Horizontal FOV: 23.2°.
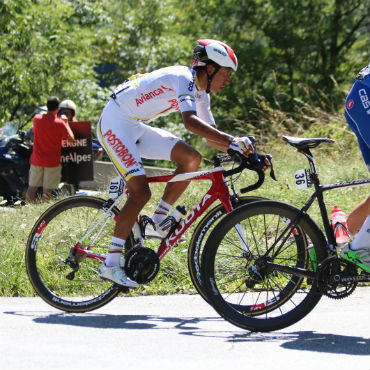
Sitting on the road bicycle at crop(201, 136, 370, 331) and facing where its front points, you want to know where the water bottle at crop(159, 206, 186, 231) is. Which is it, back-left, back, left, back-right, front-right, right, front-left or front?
back-left

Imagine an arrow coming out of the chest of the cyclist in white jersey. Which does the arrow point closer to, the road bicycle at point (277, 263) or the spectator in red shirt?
the road bicycle

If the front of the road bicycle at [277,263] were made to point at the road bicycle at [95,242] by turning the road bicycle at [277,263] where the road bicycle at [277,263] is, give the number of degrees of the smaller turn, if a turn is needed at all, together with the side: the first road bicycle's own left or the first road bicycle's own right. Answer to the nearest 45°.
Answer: approximately 135° to the first road bicycle's own left

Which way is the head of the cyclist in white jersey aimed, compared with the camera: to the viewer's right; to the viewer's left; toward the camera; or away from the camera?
to the viewer's right

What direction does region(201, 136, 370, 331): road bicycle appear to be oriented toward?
to the viewer's right

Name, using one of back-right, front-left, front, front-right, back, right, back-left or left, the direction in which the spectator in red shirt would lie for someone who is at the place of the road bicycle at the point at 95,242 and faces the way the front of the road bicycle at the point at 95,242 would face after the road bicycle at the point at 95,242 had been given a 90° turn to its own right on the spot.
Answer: back

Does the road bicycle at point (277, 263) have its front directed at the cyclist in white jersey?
no

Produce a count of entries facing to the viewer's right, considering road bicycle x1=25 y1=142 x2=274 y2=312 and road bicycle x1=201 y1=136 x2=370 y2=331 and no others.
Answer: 2

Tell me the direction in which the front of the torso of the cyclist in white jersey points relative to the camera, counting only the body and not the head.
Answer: to the viewer's right

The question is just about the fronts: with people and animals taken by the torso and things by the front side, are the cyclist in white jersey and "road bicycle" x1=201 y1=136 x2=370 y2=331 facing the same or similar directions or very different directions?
same or similar directions

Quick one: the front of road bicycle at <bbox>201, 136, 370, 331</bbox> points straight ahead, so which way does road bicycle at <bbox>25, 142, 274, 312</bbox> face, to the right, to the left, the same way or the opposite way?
the same way

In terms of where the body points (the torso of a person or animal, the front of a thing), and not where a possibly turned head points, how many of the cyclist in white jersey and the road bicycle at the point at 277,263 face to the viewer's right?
2

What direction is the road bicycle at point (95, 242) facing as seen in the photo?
to the viewer's right
